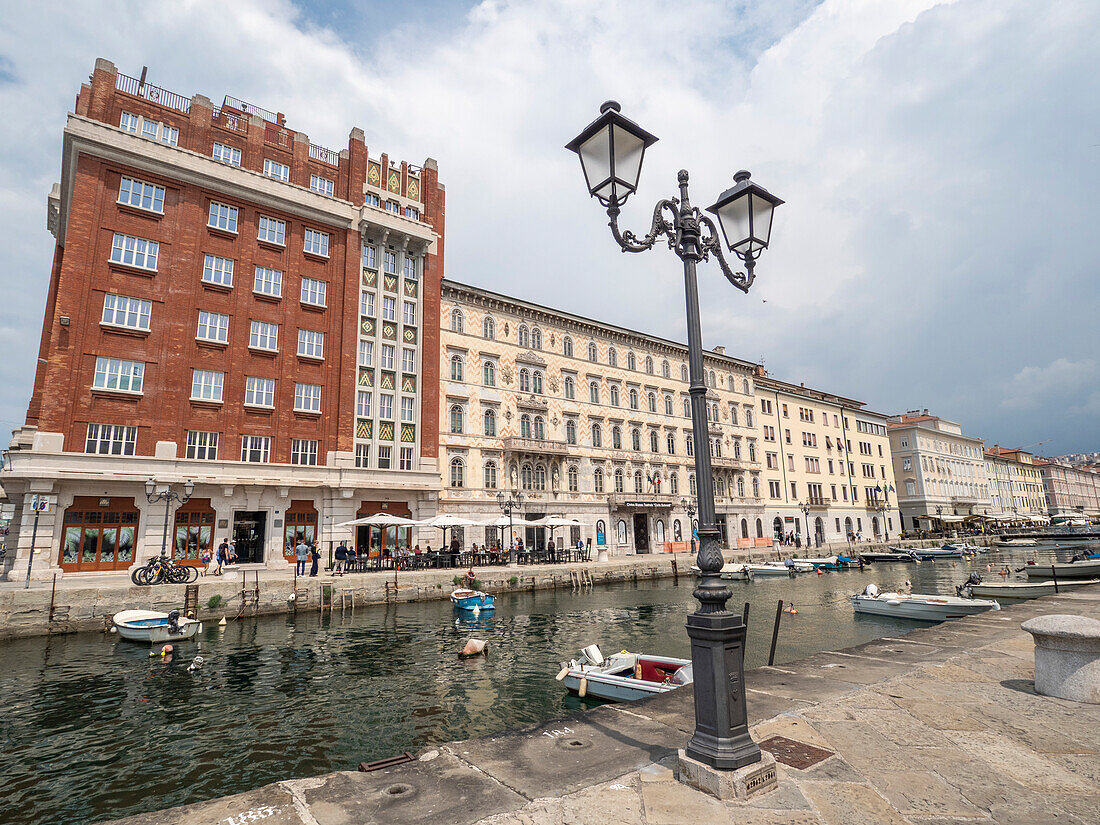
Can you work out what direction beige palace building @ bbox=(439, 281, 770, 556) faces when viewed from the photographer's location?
facing the viewer and to the right of the viewer

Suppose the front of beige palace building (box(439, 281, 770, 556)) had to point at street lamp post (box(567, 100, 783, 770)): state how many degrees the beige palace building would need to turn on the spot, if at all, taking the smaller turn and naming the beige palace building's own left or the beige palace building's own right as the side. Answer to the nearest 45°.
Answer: approximately 45° to the beige palace building's own right

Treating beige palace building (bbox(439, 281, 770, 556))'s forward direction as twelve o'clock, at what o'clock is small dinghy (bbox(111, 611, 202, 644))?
The small dinghy is roughly at 2 o'clock from the beige palace building.

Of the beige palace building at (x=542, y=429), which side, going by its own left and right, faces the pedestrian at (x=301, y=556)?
right

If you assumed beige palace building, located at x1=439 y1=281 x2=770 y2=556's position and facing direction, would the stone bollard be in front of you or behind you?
in front

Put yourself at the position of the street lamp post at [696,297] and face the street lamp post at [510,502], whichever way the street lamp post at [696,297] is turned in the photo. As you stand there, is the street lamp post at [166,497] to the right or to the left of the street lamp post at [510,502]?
left

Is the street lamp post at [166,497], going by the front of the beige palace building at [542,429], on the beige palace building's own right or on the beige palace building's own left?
on the beige palace building's own right

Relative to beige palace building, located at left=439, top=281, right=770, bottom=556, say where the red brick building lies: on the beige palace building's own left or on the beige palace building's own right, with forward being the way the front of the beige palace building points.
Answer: on the beige palace building's own right

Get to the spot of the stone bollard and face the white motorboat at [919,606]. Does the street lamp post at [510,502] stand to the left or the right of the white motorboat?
left

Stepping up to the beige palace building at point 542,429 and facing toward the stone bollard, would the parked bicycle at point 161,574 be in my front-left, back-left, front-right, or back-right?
front-right

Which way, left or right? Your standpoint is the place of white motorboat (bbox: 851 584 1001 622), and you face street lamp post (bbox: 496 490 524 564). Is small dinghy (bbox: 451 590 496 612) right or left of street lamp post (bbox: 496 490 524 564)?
left

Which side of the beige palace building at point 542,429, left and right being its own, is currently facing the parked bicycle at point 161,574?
right
